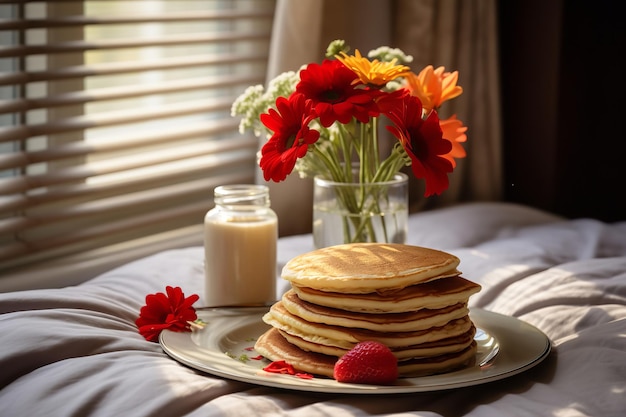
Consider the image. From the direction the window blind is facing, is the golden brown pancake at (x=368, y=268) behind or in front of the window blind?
in front

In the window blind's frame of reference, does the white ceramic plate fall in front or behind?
in front

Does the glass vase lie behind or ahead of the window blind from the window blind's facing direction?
ahead

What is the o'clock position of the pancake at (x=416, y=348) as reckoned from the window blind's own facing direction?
The pancake is roughly at 1 o'clock from the window blind.

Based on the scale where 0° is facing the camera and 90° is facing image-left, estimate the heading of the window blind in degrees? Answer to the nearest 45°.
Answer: approximately 315°
